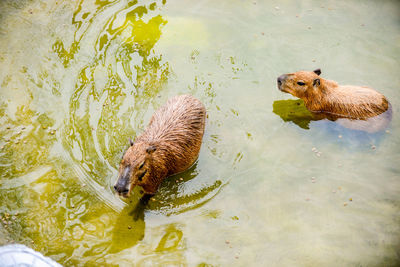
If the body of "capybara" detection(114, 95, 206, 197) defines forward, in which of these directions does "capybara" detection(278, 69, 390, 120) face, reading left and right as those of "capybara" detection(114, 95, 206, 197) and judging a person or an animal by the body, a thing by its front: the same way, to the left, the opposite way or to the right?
to the right

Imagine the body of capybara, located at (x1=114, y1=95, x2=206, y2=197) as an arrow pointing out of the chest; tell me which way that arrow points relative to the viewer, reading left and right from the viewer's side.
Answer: facing the viewer and to the left of the viewer

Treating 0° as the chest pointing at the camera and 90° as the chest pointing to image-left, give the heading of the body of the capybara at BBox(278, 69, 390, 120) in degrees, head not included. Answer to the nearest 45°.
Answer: approximately 90°

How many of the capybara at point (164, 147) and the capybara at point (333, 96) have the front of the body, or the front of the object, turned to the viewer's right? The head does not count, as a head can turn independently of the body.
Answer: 0

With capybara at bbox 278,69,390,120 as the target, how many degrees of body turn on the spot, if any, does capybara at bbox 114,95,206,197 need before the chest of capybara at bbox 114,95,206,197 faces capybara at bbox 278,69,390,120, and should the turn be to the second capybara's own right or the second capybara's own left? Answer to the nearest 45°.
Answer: approximately 135° to the second capybara's own left

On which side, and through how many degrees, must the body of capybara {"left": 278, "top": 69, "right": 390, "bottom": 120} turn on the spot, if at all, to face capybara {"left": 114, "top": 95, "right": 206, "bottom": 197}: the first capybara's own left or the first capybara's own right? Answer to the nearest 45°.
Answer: approximately 45° to the first capybara's own left
